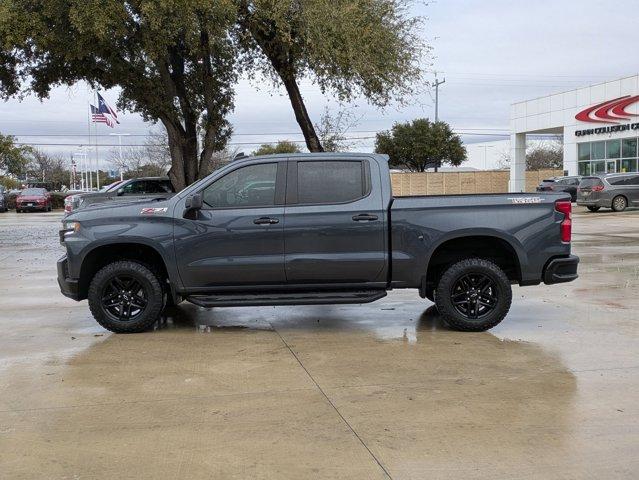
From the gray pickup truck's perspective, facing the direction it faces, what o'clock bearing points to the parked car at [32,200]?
The parked car is roughly at 2 o'clock from the gray pickup truck.

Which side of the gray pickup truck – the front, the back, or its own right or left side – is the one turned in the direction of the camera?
left

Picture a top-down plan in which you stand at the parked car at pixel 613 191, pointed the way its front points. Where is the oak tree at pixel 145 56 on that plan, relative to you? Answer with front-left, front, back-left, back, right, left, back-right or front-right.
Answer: back

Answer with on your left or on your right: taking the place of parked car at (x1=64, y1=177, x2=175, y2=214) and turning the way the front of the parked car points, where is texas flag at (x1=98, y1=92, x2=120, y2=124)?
on your right

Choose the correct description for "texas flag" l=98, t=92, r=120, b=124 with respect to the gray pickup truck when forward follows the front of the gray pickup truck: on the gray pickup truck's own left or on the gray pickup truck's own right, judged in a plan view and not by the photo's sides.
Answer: on the gray pickup truck's own right

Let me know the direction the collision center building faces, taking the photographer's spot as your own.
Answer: facing the viewer and to the left of the viewer

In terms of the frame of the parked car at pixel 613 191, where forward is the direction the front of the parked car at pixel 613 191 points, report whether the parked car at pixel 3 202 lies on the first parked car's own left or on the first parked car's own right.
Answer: on the first parked car's own left

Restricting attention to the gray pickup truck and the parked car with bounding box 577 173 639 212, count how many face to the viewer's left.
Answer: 1

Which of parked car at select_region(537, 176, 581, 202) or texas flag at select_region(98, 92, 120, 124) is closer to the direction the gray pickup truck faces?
the texas flag

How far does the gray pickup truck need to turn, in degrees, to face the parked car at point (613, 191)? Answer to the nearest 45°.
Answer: approximately 135° to its right
